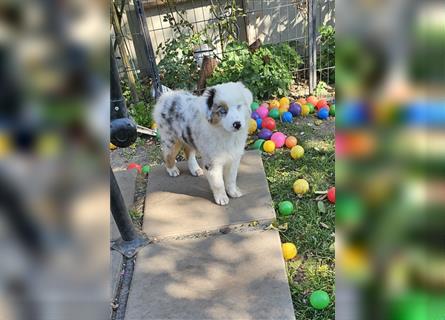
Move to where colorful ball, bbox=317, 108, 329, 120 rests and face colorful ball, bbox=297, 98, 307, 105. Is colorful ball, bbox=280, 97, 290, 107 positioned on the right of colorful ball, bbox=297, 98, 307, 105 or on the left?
left

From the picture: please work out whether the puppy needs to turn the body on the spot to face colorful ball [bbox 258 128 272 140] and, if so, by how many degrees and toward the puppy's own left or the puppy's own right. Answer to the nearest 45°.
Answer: approximately 90° to the puppy's own left

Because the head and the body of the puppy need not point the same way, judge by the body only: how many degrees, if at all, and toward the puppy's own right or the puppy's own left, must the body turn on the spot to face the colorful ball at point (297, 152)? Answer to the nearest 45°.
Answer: approximately 90° to the puppy's own left

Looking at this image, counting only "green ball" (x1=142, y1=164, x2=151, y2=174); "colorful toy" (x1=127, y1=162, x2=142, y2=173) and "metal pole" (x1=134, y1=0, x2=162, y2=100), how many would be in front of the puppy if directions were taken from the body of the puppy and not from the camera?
0

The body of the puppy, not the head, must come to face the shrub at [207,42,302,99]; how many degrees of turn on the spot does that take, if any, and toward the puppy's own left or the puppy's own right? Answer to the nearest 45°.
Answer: approximately 135° to the puppy's own left

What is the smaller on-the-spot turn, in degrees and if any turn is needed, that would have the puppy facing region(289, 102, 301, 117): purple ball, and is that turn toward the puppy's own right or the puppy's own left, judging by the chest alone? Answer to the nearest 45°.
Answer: approximately 90° to the puppy's own left

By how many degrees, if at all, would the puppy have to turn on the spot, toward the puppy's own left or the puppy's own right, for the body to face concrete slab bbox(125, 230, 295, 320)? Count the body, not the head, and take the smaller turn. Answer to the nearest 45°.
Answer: approximately 45° to the puppy's own right

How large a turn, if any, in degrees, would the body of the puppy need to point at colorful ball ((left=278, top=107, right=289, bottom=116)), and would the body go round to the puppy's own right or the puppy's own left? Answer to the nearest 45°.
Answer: approximately 90° to the puppy's own left

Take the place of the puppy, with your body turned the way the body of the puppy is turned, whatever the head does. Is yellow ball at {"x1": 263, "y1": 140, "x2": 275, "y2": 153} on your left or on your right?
on your left

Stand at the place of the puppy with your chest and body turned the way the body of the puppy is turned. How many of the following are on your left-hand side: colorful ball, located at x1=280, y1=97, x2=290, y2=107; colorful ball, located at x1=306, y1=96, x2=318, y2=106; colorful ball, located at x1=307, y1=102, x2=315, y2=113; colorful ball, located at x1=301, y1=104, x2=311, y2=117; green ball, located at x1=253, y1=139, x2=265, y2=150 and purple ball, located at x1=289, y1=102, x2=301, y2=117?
6

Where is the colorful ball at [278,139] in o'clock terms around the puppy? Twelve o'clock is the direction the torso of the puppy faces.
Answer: The colorful ball is roughly at 9 o'clock from the puppy.

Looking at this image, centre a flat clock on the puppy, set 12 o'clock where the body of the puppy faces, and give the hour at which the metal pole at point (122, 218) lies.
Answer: The metal pole is roughly at 3 o'clock from the puppy.

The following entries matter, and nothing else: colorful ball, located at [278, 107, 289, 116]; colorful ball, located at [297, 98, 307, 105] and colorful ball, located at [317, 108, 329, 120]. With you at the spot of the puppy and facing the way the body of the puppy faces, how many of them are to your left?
3

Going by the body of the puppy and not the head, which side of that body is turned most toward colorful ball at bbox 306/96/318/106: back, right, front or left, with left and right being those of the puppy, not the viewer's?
left

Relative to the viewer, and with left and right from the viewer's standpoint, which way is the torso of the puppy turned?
facing the viewer and to the right of the viewer

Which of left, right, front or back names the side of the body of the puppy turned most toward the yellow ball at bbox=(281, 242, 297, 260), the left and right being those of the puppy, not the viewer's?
front

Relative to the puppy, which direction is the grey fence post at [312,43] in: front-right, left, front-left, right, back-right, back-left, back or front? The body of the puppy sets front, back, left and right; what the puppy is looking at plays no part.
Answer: left

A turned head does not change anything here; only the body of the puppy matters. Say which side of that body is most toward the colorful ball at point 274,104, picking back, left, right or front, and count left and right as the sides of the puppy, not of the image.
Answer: left
